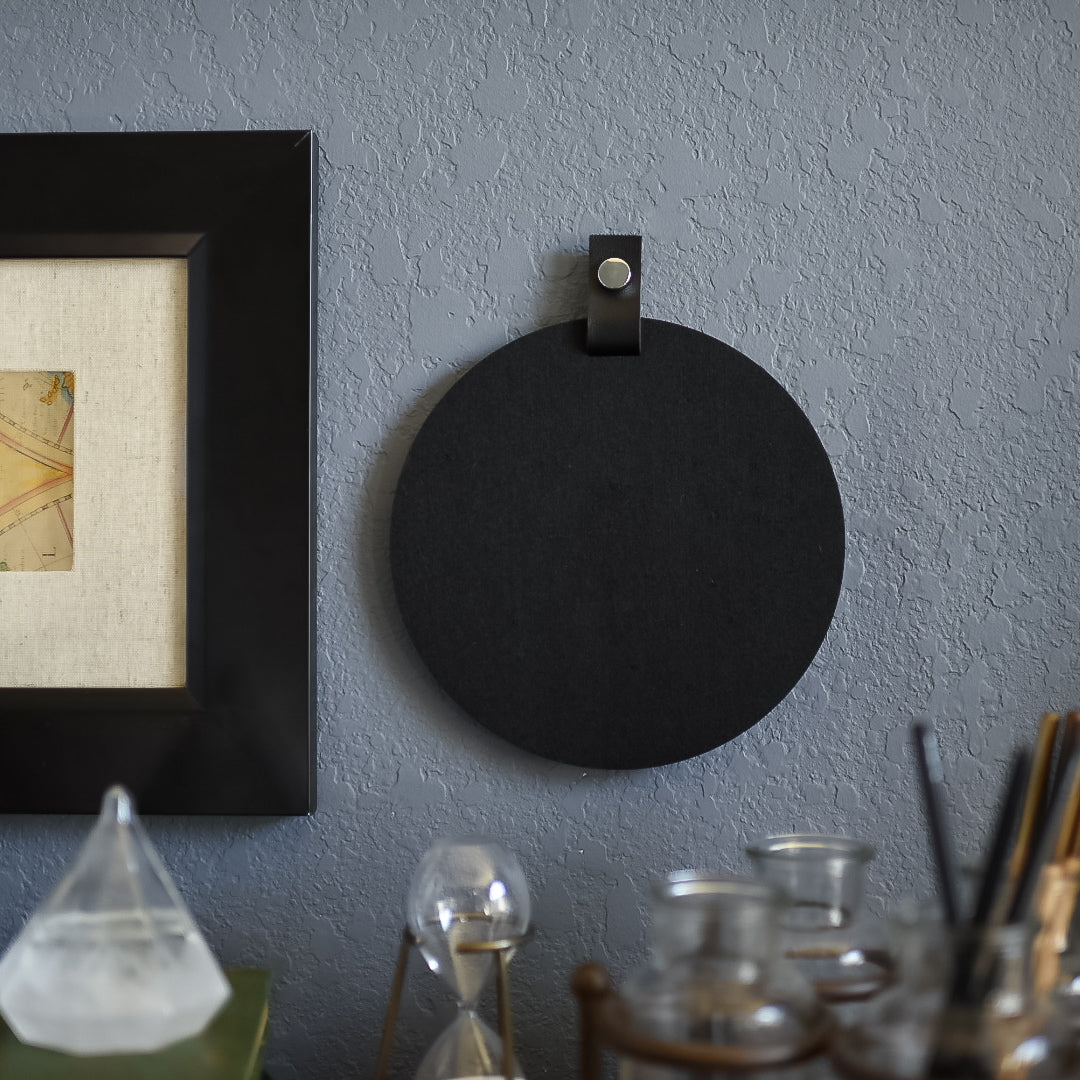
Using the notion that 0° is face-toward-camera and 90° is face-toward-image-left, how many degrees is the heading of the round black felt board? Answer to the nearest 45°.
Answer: approximately 0°

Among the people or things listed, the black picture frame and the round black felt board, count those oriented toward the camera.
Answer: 2
